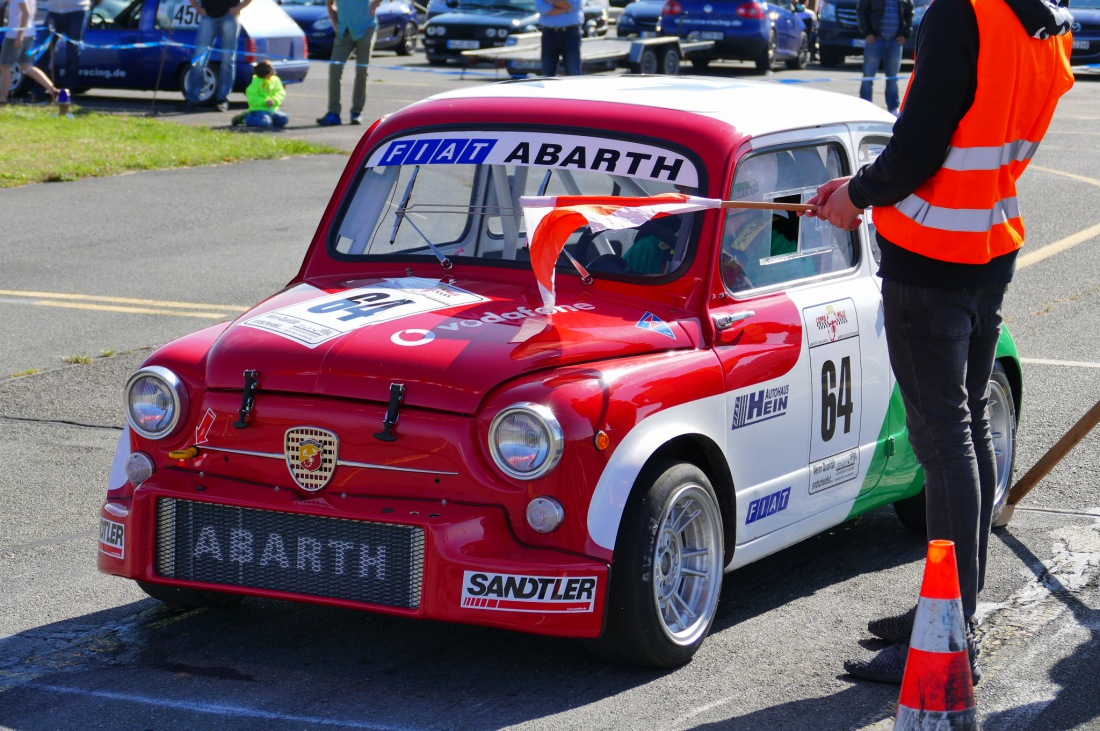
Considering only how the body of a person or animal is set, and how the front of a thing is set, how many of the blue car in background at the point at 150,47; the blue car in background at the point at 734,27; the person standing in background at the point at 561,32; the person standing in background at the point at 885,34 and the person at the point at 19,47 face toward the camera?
2

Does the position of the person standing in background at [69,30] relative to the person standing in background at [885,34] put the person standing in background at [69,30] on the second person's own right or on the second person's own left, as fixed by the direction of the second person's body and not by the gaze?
on the second person's own right

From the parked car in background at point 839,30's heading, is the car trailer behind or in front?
in front

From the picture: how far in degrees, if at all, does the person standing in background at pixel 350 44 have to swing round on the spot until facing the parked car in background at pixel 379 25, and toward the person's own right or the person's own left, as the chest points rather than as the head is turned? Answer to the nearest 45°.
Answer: approximately 135° to the person's own right

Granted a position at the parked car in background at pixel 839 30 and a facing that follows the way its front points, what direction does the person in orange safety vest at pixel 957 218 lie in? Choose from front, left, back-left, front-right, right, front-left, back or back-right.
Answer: front-left

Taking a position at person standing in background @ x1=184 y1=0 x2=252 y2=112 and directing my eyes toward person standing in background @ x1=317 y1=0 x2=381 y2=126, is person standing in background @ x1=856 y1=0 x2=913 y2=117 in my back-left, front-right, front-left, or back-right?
front-left

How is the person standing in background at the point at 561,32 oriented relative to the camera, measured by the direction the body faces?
toward the camera

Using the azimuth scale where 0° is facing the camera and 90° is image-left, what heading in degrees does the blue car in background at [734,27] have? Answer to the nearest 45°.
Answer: approximately 225°

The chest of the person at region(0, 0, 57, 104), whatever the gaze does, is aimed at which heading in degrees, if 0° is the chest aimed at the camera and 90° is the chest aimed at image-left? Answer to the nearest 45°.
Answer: approximately 90°

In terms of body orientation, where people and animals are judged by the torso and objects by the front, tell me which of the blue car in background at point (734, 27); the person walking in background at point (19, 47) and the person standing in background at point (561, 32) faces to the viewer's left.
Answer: the person walking in background at point (19, 47)

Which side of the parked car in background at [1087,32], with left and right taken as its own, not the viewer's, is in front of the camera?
front

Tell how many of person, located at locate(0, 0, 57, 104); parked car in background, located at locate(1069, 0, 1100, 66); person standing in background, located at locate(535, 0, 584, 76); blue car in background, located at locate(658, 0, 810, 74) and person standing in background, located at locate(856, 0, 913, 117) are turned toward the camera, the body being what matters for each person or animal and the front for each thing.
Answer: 3
